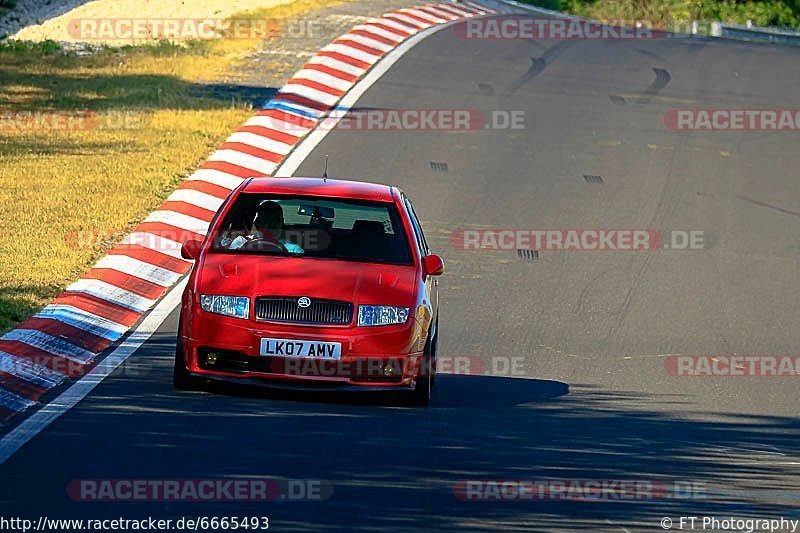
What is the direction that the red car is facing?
toward the camera
